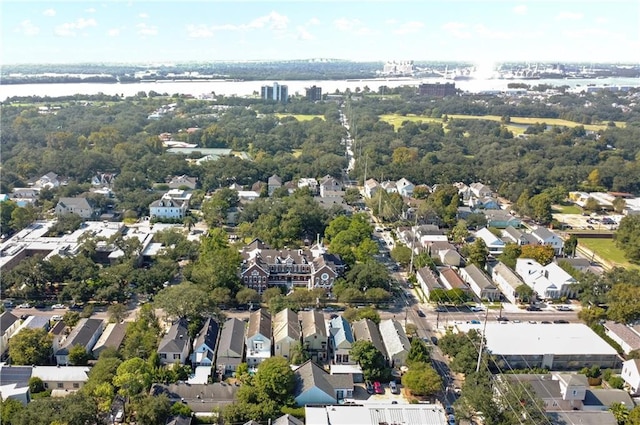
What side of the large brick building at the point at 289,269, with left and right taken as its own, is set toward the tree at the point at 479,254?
left

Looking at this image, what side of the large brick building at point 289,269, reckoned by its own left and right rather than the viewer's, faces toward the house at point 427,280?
left

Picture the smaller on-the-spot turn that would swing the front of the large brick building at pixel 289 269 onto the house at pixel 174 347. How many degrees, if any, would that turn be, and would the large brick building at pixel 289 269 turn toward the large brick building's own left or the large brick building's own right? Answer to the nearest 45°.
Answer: approximately 45° to the large brick building's own right

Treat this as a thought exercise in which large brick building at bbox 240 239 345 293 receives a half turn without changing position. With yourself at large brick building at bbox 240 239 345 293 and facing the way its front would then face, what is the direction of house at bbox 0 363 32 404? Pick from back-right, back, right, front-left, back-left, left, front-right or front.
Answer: back-left

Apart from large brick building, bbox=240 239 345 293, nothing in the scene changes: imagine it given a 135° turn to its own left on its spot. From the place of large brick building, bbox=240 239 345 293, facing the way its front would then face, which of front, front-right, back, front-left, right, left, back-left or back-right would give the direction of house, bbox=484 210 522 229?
front

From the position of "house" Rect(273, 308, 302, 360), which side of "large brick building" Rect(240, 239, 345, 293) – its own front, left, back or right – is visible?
front

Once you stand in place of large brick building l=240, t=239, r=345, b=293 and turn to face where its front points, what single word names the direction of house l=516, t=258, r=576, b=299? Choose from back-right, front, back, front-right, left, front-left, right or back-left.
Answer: left

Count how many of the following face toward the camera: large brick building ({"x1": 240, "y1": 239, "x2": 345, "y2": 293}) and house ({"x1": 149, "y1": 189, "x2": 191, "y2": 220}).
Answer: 2

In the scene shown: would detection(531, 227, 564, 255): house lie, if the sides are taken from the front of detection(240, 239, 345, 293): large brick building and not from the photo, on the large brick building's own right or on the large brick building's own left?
on the large brick building's own left

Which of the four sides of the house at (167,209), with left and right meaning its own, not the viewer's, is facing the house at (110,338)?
front

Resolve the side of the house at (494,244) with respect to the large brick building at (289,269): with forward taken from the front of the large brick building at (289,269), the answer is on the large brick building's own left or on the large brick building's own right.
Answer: on the large brick building's own left

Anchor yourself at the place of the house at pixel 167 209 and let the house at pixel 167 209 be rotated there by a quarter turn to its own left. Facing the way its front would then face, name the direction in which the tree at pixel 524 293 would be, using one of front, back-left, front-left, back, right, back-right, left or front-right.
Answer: front-right

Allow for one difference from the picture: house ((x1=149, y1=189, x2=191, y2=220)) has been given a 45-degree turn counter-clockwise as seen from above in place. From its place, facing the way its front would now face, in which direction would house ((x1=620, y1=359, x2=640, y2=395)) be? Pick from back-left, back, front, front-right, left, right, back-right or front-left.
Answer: front

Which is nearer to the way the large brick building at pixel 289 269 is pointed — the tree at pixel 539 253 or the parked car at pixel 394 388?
the parked car

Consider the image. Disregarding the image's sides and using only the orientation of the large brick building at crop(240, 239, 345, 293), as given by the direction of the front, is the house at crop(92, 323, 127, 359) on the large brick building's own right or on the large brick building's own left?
on the large brick building's own right

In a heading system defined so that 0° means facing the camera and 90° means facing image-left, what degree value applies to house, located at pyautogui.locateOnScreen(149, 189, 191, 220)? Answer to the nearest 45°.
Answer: approximately 0°
